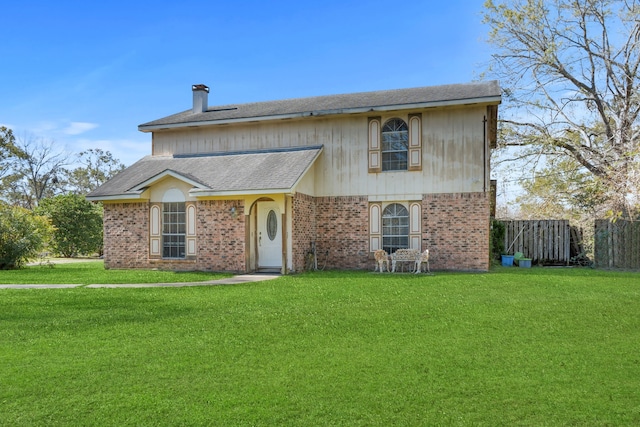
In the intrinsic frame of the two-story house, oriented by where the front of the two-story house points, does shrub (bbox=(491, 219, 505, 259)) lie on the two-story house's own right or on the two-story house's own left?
on the two-story house's own left

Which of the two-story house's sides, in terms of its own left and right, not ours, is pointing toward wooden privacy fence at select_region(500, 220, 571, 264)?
left

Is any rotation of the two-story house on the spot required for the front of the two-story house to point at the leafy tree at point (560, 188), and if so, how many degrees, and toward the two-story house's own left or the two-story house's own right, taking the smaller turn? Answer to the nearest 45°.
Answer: approximately 135° to the two-story house's own left

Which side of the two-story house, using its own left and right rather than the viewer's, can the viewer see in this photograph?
front

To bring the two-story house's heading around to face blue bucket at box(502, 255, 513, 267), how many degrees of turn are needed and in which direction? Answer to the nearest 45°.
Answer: approximately 90° to its left

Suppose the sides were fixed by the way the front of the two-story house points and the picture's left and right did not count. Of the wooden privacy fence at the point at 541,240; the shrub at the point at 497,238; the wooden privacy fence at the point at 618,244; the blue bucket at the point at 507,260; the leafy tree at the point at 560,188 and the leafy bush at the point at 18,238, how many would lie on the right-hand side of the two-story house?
1

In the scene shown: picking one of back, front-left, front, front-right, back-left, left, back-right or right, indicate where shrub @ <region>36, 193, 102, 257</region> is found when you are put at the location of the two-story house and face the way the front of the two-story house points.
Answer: back-right

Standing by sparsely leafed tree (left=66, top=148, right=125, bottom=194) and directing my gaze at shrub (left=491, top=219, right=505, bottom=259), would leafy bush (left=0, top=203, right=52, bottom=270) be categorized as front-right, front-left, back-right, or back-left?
front-right

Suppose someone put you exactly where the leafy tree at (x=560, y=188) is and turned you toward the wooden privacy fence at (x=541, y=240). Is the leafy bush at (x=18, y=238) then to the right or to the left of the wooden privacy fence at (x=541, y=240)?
right

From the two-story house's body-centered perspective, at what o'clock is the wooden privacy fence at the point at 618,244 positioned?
The wooden privacy fence is roughly at 9 o'clock from the two-story house.

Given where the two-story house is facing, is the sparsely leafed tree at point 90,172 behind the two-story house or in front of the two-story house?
behind
